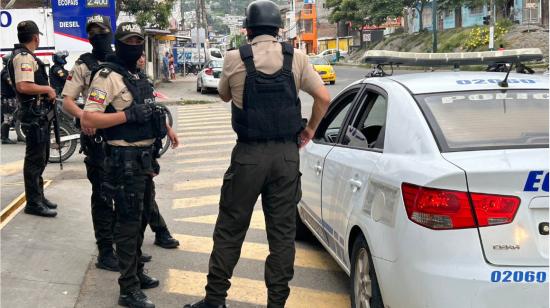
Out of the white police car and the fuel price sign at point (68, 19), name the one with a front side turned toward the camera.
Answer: the fuel price sign

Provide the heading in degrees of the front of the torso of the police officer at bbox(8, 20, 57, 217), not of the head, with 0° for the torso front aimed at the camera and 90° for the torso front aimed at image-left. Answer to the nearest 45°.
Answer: approximately 270°

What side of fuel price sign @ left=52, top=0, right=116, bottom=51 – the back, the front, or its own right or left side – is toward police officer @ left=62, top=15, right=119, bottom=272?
front

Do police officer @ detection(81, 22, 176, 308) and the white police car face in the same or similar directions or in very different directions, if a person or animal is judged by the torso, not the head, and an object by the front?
very different directions

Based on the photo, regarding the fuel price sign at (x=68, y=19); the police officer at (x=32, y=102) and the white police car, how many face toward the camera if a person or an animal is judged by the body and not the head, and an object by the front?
1

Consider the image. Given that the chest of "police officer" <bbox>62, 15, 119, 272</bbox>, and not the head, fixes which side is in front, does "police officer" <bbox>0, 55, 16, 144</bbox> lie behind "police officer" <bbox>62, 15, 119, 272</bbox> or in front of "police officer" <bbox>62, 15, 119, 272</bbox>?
behind

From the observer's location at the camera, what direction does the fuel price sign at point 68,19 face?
facing the viewer

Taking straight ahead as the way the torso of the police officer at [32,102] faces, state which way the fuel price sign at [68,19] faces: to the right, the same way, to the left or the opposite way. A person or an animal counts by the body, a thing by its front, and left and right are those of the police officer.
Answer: to the right

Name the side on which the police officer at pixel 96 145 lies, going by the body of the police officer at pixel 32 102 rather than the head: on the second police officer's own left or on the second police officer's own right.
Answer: on the second police officer's own right

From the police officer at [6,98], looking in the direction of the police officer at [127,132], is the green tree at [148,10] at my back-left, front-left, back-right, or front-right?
back-left

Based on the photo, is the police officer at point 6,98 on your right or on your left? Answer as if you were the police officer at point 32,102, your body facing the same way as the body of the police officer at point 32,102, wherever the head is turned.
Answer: on your left

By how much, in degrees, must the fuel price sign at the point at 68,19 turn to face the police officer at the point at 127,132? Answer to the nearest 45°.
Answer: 0° — it already faces them

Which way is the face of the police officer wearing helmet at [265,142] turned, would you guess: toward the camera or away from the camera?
away from the camera

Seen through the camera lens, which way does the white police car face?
facing away from the viewer and to the left of the viewer

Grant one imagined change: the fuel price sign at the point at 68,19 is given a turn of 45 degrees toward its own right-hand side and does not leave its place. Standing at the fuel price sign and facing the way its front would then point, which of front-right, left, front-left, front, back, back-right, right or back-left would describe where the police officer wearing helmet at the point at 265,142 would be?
front-left

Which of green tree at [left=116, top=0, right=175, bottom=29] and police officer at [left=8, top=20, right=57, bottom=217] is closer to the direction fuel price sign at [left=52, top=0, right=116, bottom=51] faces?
the police officer

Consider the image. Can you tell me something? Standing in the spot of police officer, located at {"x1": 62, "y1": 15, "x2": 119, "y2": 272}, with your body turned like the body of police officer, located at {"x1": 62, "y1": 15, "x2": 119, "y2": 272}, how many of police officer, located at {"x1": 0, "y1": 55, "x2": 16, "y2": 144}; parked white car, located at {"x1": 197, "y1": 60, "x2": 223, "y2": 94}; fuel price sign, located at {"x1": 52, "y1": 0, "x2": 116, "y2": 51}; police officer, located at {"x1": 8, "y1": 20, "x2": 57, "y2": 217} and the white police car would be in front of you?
1
